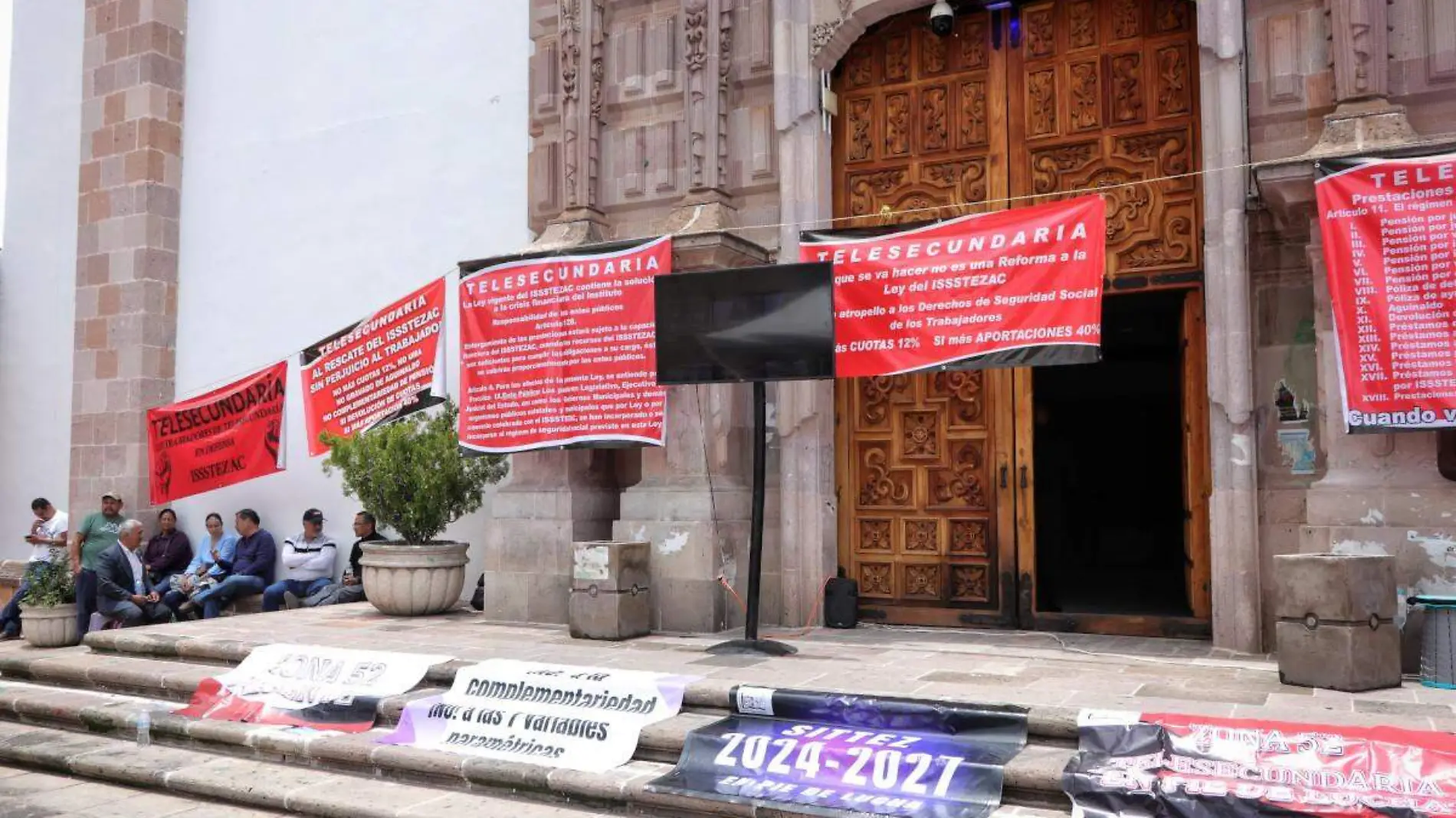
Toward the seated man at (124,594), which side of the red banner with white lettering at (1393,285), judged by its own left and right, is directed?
right

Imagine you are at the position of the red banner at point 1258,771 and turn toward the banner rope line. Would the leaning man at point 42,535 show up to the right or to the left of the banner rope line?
left

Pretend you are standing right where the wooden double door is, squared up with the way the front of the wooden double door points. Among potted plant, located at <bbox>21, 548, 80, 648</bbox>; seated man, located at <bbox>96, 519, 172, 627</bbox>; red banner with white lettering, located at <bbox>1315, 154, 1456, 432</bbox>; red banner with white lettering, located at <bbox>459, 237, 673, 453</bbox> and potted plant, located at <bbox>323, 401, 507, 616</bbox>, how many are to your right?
4

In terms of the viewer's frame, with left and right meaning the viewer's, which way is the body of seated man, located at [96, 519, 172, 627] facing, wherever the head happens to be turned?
facing the viewer and to the right of the viewer

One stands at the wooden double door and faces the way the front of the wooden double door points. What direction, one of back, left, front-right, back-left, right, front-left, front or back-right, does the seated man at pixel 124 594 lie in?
right

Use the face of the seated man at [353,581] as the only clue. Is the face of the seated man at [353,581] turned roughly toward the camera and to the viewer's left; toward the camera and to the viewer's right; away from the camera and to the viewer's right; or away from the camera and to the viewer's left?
toward the camera and to the viewer's left

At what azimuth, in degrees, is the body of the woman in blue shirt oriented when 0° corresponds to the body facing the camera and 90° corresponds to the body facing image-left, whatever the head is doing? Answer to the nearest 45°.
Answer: approximately 45°

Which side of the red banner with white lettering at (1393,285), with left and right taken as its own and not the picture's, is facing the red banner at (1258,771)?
front

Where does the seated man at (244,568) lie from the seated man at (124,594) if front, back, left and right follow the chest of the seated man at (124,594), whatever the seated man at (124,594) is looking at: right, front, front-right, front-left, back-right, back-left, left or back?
left

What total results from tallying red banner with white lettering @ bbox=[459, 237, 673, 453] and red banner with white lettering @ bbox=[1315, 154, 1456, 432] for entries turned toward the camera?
2

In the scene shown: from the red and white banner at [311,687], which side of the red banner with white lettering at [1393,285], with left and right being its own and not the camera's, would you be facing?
right
